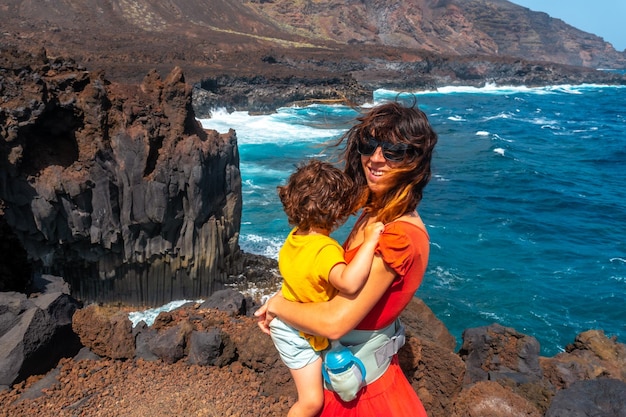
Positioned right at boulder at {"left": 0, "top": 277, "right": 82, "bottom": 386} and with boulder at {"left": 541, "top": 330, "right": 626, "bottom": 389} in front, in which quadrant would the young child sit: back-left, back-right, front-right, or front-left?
front-right

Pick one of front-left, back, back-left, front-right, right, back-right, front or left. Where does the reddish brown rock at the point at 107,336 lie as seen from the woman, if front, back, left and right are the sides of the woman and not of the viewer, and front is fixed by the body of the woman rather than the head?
front-right

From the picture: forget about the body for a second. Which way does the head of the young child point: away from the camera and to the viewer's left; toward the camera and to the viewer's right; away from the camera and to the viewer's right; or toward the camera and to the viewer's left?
away from the camera and to the viewer's right

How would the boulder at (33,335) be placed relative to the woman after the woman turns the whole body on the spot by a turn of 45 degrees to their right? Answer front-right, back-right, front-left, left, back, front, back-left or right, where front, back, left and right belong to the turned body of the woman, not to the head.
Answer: front

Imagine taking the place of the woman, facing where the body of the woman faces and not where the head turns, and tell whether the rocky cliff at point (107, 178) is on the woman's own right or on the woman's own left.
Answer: on the woman's own right

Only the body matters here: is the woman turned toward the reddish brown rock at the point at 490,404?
no

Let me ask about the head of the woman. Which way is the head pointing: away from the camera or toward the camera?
toward the camera

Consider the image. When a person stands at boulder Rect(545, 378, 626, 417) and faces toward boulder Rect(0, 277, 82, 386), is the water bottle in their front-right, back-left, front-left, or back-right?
front-left
